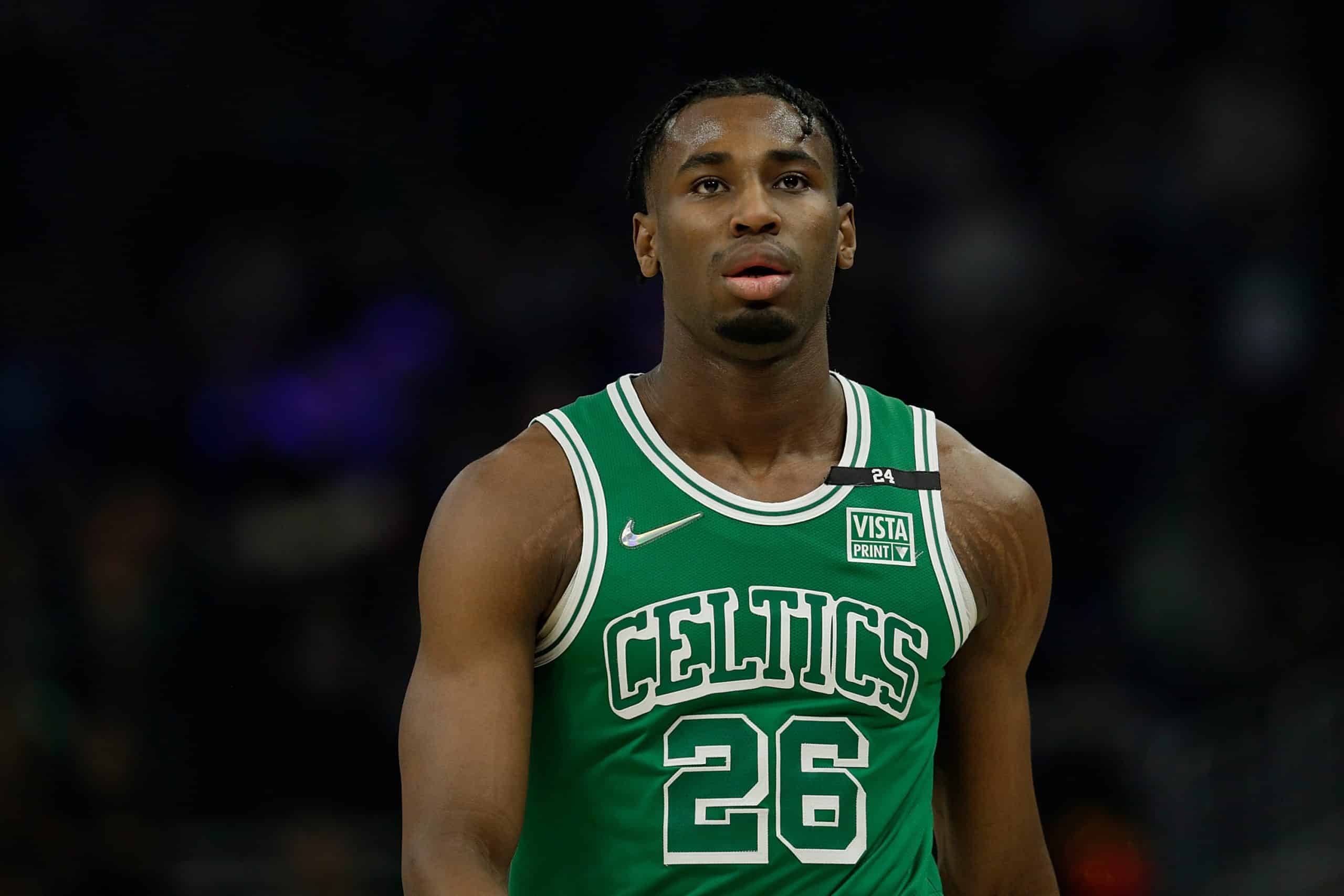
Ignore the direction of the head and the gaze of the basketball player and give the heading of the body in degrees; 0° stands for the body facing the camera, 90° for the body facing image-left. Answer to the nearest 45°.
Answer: approximately 0°
